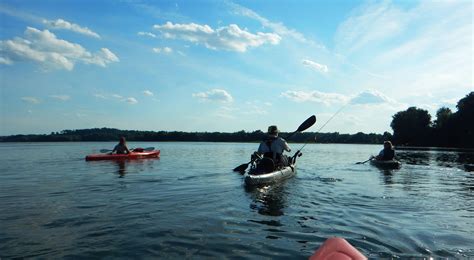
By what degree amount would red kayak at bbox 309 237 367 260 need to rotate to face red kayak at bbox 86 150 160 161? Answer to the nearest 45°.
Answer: approximately 45° to its left

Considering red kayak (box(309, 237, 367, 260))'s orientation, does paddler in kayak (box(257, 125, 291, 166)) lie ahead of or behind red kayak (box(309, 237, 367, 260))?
ahead

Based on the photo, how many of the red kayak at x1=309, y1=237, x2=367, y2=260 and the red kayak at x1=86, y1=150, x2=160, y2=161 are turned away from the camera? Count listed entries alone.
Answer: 1

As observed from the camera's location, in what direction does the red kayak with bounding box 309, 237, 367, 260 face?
facing away from the viewer
